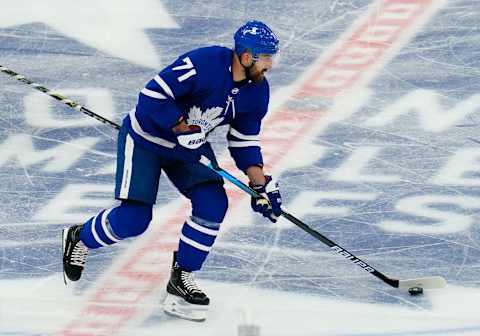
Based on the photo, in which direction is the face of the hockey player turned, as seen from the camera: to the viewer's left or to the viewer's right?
to the viewer's right

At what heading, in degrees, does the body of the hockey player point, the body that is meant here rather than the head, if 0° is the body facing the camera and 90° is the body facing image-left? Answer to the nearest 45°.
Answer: approximately 315°
